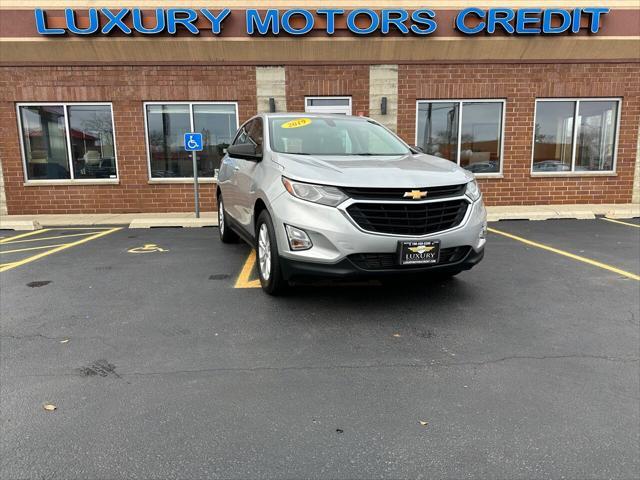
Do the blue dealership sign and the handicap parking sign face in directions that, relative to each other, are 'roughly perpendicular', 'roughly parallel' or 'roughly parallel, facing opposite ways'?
roughly parallel

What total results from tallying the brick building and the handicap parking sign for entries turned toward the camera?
2

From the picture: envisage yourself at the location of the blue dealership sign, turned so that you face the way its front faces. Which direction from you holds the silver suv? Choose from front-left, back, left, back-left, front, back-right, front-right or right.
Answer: front

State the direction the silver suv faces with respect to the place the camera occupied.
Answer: facing the viewer and to the right of the viewer

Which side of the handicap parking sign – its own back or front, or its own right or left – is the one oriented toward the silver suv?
front

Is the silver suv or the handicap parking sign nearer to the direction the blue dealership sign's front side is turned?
the silver suv

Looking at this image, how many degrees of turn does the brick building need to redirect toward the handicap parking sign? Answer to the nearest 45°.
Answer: approximately 45° to its right

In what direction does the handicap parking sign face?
toward the camera

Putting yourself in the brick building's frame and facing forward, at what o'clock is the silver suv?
The silver suv is roughly at 12 o'clock from the brick building.

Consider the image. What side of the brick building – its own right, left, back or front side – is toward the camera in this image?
front

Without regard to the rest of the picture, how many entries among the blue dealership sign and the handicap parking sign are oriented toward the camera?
2

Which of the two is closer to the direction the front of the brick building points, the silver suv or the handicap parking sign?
the silver suv

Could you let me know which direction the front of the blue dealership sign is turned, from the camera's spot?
facing the viewer
